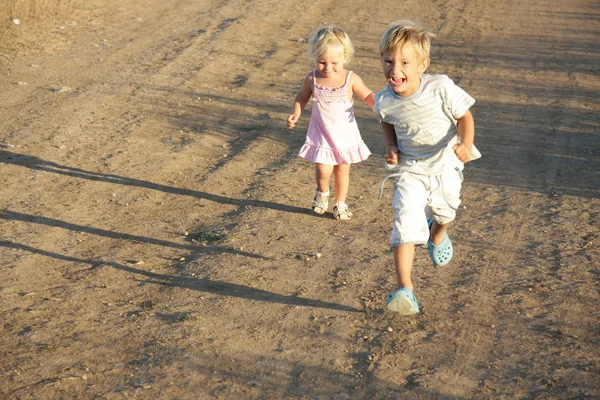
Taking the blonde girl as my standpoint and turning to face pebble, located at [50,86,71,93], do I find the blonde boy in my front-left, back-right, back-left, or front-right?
back-left

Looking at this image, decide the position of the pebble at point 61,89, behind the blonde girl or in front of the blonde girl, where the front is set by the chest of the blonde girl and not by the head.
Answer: behind

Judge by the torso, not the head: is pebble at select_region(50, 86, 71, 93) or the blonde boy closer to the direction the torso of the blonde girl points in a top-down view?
the blonde boy

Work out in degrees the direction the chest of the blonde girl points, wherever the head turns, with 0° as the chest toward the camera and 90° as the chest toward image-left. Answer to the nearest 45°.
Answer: approximately 0°

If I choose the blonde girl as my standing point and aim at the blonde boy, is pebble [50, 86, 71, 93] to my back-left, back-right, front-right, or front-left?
back-right

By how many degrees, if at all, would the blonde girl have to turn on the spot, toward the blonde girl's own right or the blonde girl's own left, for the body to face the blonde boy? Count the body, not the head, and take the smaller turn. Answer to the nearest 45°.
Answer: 0° — they already face them
